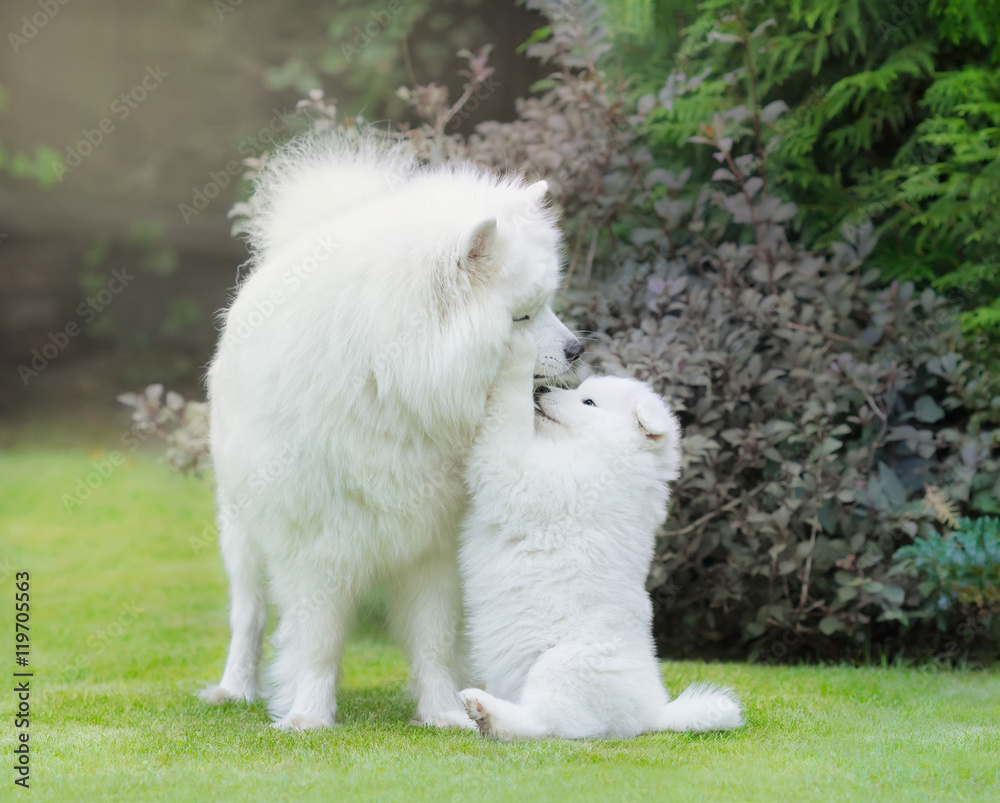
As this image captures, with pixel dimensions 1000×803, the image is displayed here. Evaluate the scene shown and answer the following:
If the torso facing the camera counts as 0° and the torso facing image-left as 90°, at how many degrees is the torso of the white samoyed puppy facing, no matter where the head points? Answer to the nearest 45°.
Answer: approximately 90°

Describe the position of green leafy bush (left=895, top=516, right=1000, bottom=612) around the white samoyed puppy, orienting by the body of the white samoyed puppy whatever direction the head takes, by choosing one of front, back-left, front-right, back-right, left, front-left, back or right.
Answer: back-right

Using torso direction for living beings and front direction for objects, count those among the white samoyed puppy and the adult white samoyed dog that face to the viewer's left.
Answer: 1

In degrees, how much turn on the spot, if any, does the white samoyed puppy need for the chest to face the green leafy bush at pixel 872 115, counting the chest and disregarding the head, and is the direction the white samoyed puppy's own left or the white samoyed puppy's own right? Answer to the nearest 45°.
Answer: approximately 135° to the white samoyed puppy's own right

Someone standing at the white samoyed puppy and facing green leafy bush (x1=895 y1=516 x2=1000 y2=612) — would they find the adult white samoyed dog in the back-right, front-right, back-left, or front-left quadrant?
back-left

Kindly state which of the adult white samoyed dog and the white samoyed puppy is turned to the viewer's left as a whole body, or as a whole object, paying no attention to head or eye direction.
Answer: the white samoyed puppy
